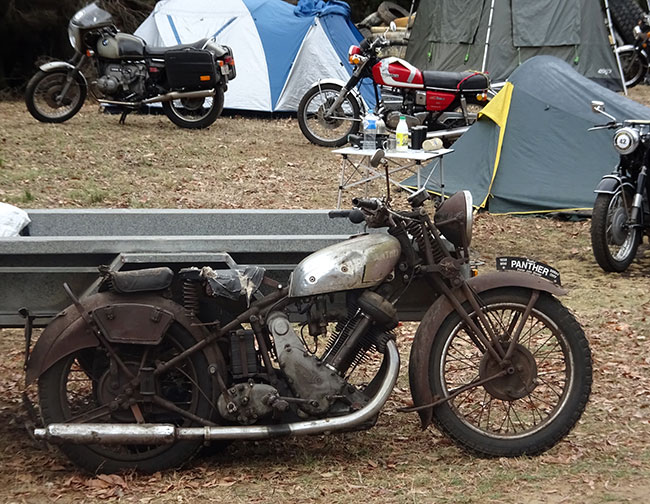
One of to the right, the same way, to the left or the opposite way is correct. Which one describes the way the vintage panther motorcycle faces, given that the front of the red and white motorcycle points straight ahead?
the opposite way

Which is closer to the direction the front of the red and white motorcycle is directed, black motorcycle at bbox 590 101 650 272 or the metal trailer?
the metal trailer

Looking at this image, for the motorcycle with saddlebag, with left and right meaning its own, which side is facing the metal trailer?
left

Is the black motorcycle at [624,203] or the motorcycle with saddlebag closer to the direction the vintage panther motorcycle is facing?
the black motorcycle

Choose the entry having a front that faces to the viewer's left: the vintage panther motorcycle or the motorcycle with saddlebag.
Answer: the motorcycle with saddlebag

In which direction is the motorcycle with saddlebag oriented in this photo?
to the viewer's left

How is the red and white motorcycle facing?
to the viewer's left

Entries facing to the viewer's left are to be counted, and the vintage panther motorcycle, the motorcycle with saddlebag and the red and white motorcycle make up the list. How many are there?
2

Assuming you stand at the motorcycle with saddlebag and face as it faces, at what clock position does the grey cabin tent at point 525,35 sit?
The grey cabin tent is roughly at 5 o'clock from the motorcycle with saddlebag.

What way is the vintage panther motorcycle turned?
to the viewer's right

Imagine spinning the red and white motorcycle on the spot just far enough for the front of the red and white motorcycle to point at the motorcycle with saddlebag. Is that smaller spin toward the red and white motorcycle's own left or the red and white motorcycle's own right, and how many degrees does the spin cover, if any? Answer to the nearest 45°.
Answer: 0° — it already faces it

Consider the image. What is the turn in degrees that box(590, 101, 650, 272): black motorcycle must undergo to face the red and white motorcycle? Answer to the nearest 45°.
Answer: approximately 90° to its right

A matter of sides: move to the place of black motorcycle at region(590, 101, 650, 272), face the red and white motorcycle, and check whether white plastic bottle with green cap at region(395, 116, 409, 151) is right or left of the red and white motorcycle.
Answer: left

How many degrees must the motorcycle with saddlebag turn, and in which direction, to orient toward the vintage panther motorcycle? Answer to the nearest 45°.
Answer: approximately 90° to its left

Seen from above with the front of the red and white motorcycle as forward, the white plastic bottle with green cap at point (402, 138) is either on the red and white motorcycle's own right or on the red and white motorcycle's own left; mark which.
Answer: on the red and white motorcycle's own left

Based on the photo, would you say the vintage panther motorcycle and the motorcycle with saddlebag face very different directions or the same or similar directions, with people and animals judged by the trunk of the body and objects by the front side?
very different directions

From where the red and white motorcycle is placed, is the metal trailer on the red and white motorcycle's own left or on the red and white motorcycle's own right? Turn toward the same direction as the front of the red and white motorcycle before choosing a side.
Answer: on the red and white motorcycle's own left

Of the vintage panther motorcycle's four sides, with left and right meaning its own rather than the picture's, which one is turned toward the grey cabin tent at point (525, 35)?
left
